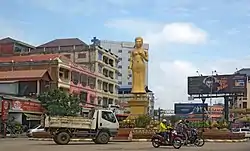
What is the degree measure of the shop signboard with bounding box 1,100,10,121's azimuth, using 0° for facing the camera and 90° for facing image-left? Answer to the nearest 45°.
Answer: approximately 0°

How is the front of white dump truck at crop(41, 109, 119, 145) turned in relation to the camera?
facing to the right of the viewer

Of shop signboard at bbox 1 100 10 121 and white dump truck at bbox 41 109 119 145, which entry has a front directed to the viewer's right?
the white dump truck

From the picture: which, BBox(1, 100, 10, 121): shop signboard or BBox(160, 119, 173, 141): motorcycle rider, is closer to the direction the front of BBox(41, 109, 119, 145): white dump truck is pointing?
the motorcycle rider
